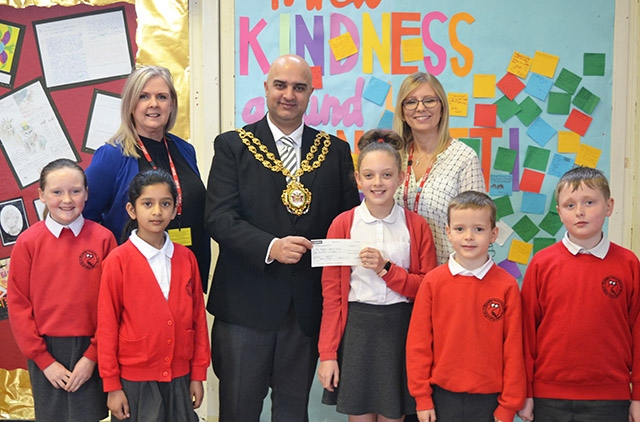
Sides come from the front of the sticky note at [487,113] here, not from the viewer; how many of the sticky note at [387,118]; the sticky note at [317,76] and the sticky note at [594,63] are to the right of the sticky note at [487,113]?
2

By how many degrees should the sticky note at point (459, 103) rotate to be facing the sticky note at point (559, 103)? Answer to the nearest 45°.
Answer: approximately 90° to its left

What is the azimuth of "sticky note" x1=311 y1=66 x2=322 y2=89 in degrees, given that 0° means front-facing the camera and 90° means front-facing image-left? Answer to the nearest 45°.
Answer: approximately 0°

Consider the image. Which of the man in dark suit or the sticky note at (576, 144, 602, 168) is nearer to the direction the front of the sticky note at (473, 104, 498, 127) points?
the man in dark suit

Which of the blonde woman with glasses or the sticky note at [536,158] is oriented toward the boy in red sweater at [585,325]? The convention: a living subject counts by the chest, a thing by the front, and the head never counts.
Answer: the sticky note

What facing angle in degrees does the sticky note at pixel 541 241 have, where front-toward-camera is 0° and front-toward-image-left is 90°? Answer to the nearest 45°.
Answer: approximately 0°

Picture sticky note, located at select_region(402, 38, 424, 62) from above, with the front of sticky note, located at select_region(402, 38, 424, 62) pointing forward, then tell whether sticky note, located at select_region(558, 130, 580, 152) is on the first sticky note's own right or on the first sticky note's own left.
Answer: on the first sticky note's own left

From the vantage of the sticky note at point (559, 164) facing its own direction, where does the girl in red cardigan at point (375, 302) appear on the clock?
The girl in red cardigan is roughly at 1 o'clock from the sticky note.

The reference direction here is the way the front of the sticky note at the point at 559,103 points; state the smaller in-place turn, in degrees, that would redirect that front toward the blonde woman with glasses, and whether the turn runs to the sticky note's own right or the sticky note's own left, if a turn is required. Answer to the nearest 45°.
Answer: approximately 45° to the sticky note's own right
